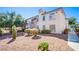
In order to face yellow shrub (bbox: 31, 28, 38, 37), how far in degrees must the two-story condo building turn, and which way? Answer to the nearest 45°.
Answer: approximately 45° to its right

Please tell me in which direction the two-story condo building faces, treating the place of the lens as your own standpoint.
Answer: facing the viewer and to the left of the viewer
